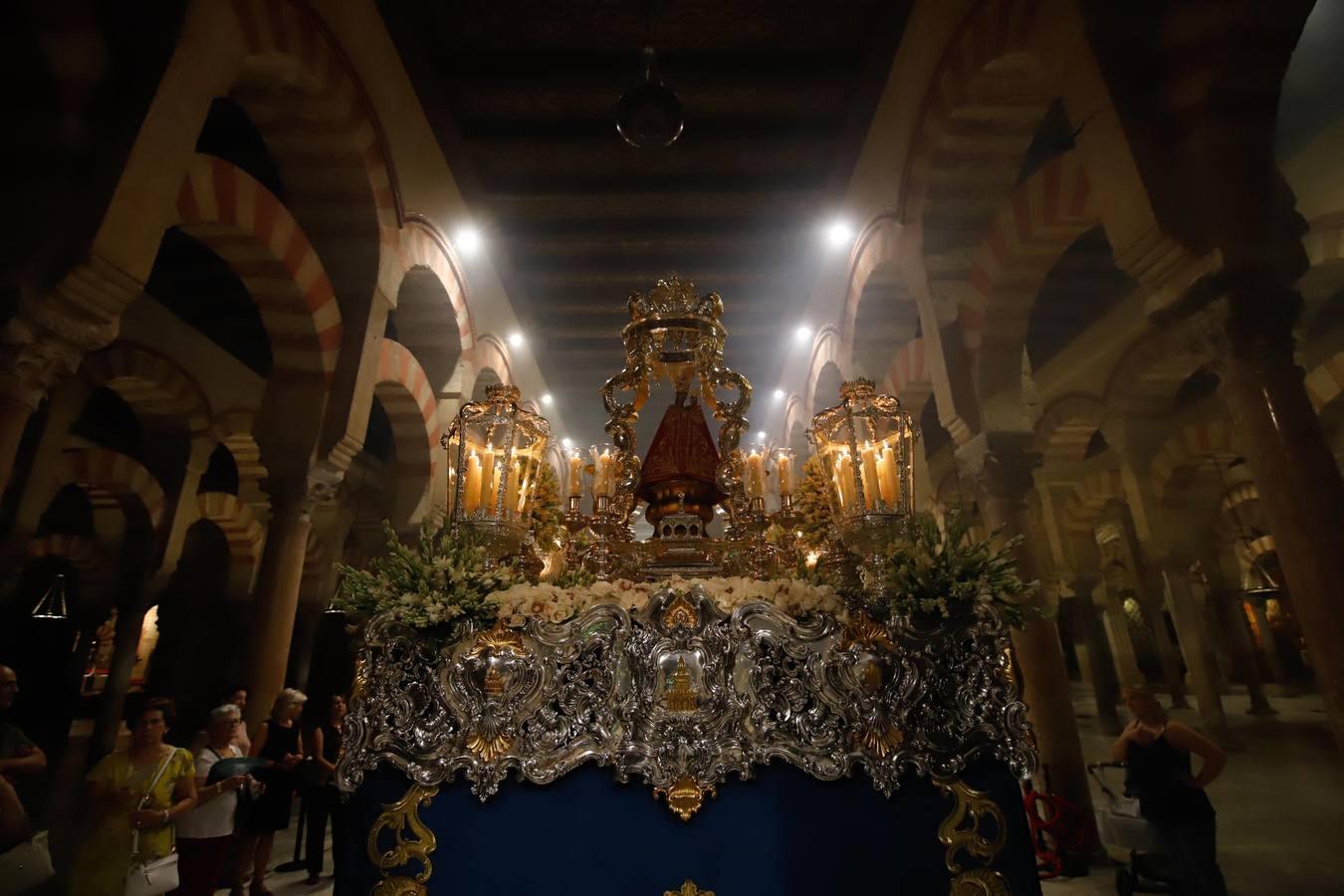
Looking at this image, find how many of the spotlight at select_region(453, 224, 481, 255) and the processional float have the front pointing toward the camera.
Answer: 2

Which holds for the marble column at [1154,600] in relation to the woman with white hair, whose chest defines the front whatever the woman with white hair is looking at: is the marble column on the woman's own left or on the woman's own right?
on the woman's own left

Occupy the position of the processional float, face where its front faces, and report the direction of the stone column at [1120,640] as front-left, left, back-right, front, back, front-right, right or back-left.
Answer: back-left

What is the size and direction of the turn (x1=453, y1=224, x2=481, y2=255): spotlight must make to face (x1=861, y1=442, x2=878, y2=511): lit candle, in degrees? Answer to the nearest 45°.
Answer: approximately 45° to its left

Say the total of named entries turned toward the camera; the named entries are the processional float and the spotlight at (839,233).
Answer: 2

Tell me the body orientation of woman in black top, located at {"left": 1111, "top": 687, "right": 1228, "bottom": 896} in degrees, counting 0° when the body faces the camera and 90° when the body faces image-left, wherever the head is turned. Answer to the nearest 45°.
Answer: approximately 45°

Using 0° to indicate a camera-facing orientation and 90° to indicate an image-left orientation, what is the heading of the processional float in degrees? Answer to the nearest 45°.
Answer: approximately 0°
